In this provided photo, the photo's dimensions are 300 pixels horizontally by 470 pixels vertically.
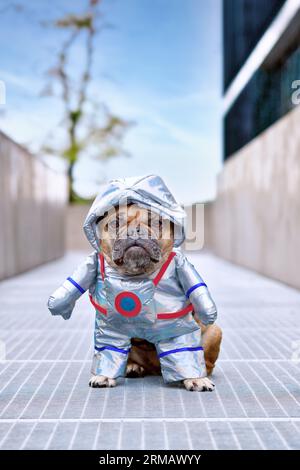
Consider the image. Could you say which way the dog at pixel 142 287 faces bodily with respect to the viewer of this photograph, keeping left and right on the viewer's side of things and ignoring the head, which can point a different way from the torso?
facing the viewer
